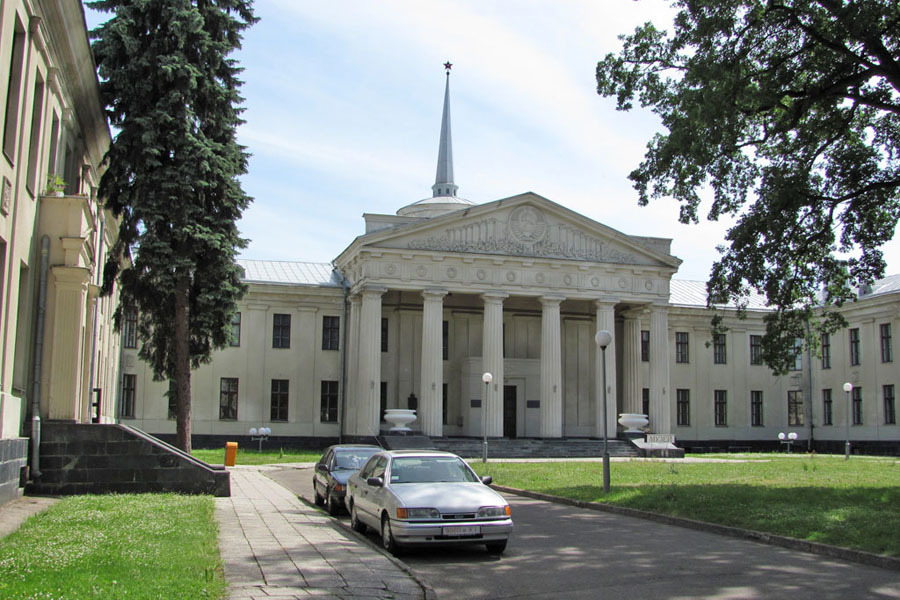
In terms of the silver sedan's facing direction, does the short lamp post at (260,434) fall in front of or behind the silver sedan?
behind

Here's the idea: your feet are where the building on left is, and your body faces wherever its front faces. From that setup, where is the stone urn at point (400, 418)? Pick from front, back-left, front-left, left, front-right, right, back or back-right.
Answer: front-left

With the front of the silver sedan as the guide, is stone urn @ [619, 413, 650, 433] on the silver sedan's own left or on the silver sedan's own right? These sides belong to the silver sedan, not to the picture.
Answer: on the silver sedan's own left

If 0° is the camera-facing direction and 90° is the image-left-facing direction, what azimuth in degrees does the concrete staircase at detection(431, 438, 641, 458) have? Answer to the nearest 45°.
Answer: approximately 0°

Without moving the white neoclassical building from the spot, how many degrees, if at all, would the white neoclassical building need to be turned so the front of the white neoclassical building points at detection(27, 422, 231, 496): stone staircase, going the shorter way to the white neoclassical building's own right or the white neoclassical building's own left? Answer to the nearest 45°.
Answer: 0° — it already faces it

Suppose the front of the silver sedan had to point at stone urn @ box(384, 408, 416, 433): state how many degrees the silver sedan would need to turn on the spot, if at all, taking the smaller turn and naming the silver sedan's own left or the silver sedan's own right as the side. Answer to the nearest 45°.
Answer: approximately 135° to the silver sedan's own left

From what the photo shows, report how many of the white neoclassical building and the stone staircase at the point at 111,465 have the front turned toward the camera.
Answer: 1

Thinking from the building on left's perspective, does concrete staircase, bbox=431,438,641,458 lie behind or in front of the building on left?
in front

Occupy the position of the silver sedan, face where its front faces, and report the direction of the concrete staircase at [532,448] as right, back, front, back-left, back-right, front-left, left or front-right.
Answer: back-left

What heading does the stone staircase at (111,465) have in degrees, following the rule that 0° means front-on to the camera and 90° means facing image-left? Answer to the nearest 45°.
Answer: approximately 270°
